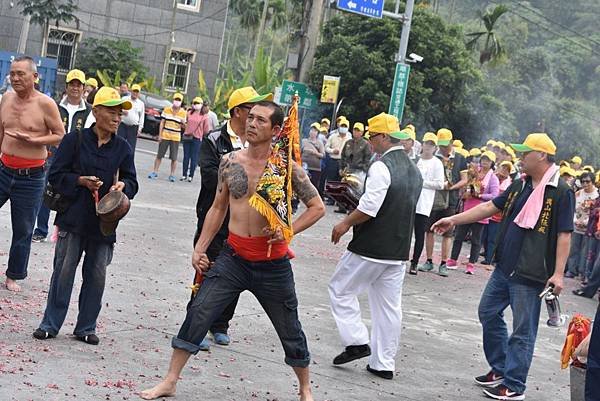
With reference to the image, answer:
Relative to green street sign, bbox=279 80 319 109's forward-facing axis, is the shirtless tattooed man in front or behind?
in front

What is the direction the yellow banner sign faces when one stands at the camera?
facing the viewer

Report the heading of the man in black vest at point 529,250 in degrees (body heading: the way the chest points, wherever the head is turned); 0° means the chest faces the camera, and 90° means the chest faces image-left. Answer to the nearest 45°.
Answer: approximately 45°

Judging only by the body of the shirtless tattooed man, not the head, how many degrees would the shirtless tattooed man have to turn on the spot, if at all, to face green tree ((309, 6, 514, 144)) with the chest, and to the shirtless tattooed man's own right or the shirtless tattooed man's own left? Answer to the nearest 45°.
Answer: approximately 180°

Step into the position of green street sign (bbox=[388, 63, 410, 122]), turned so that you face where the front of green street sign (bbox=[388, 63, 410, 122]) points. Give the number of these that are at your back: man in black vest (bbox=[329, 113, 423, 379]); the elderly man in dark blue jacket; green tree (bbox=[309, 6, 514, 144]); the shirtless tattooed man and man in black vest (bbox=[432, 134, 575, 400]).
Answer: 1

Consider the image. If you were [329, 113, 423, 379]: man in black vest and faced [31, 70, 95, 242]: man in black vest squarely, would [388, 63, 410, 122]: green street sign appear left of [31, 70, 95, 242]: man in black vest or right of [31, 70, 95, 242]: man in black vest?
right

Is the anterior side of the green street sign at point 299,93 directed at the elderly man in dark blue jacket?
yes

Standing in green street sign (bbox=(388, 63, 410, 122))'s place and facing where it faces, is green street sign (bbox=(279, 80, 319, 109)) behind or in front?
behind

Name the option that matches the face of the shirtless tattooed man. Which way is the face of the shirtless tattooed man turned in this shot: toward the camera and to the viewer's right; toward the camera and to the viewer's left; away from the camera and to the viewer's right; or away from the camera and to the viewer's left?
toward the camera and to the viewer's left

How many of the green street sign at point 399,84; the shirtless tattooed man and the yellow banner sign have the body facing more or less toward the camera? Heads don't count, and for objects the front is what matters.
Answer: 3

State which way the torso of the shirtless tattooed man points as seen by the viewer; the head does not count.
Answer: toward the camera

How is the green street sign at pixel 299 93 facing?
toward the camera

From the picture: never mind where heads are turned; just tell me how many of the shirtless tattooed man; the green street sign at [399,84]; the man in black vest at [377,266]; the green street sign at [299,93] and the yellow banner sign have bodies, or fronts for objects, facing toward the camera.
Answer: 4
